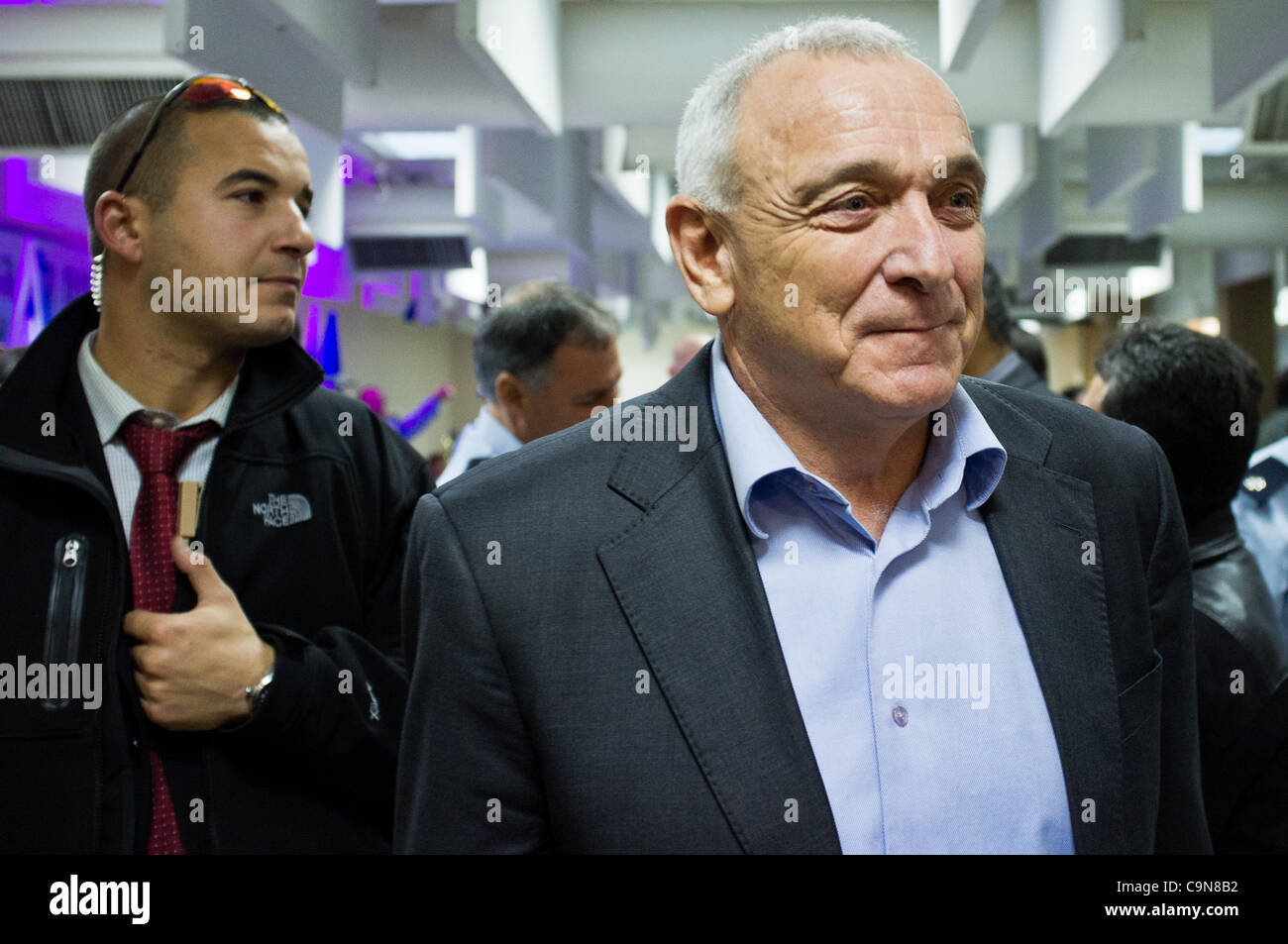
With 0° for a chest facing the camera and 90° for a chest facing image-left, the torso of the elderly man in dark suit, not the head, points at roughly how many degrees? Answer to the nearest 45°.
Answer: approximately 315°

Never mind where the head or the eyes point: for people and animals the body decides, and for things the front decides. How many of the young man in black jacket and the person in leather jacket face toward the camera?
1

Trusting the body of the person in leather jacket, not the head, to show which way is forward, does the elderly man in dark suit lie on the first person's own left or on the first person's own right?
on the first person's own left

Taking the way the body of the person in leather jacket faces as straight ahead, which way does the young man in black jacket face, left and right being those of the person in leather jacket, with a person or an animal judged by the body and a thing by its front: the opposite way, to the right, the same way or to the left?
the opposite way

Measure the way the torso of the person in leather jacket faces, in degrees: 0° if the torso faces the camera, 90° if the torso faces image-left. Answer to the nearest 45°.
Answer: approximately 135°

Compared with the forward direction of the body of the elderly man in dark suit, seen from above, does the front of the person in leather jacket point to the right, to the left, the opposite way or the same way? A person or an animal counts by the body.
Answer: the opposite way

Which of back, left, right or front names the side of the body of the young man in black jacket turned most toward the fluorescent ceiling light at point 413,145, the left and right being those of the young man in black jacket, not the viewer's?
back
